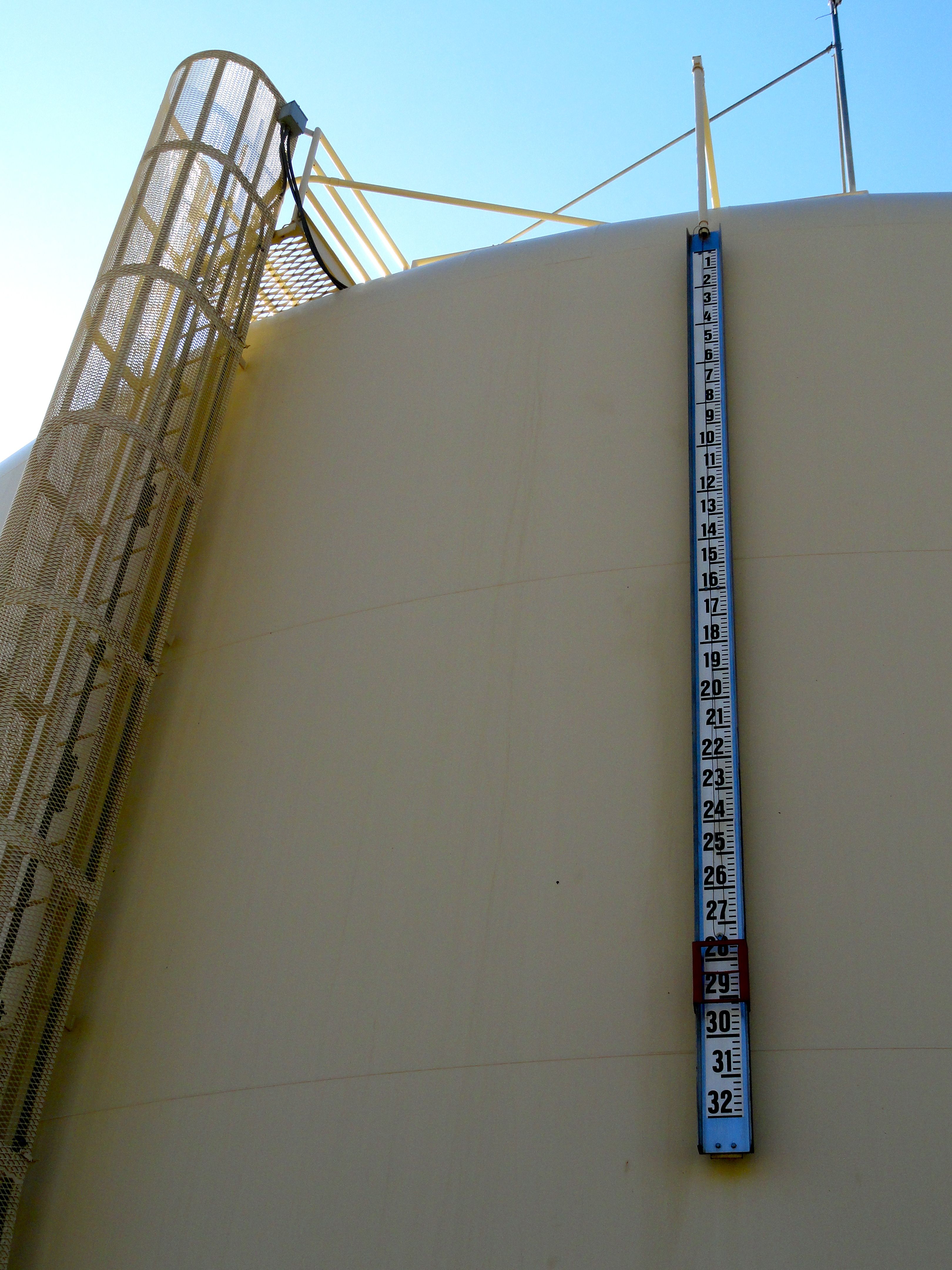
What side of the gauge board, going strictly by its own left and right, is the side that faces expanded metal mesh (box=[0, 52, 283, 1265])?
right

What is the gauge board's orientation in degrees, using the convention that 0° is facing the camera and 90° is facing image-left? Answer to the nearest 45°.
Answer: approximately 0°
